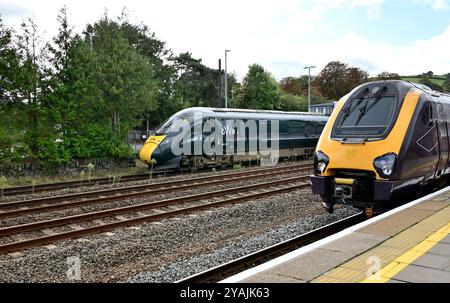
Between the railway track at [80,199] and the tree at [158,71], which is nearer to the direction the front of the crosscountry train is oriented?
the railway track

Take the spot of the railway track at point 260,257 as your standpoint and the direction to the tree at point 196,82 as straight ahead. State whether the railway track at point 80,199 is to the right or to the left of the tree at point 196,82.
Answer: left

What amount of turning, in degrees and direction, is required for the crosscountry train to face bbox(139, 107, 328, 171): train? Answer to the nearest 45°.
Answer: approximately 90° to its right

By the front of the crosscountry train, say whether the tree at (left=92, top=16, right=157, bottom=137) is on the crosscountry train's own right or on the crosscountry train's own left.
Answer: on the crosscountry train's own right

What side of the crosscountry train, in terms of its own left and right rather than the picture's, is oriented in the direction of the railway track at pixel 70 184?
right

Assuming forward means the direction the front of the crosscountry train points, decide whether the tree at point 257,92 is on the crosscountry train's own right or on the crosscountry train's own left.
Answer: on the crosscountry train's own right

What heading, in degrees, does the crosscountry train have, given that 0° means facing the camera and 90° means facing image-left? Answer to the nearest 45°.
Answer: approximately 45°

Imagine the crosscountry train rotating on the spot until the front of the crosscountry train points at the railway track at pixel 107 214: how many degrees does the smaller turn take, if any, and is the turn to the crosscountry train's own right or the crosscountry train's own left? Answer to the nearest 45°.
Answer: approximately 45° to the crosscountry train's own right

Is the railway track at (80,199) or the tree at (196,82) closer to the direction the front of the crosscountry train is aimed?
the railway track

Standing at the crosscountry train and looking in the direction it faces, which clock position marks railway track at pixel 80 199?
The railway track is roughly at 2 o'clock from the crosscountry train.

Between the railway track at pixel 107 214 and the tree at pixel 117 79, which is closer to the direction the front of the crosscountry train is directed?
the railway track

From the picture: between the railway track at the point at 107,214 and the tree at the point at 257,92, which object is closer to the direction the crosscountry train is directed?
the railway track
